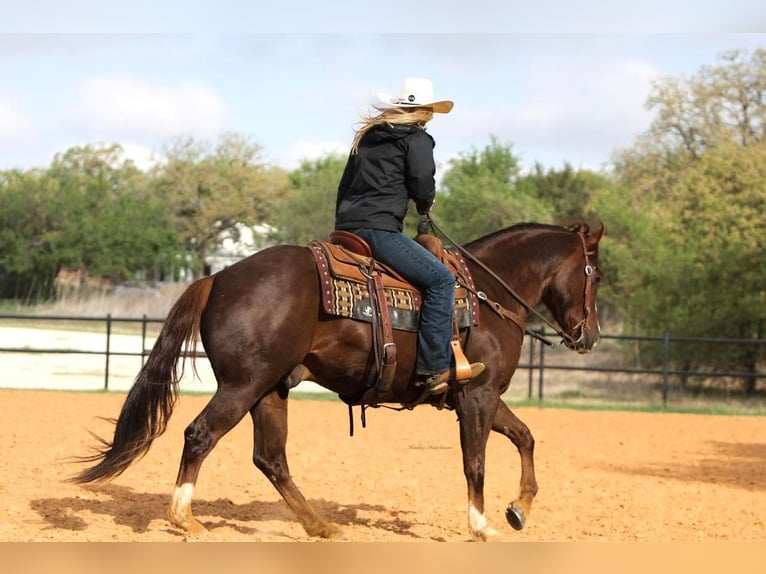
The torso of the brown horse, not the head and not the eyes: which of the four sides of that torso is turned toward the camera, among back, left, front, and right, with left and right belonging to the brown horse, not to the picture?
right

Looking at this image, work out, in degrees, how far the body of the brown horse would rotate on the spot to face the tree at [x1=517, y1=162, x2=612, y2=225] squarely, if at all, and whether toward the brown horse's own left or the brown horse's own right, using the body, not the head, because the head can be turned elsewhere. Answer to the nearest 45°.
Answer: approximately 90° to the brown horse's own left

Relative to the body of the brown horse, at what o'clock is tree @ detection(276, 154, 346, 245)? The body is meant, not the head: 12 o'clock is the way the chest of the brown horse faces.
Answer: The tree is roughly at 9 o'clock from the brown horse.

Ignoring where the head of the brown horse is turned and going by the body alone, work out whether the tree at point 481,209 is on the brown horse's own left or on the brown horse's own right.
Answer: on the brown horse's own left

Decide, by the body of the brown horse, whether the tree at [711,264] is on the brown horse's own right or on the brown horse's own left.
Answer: on the brown horse's own left
